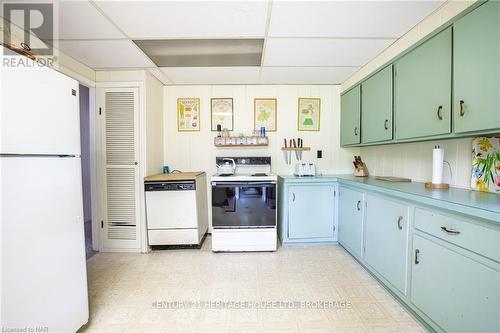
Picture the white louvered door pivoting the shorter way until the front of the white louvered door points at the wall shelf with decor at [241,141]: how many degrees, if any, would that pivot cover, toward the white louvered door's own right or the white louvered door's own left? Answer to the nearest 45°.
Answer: approximately 90° to the white louvered door's own left

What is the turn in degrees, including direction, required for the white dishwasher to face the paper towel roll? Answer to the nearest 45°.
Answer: approximately 45° to its left

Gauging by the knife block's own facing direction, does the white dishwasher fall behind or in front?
in front

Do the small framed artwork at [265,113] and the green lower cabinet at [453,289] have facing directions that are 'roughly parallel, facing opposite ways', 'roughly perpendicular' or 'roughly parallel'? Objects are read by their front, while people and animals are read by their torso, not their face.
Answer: roughly perpendicular

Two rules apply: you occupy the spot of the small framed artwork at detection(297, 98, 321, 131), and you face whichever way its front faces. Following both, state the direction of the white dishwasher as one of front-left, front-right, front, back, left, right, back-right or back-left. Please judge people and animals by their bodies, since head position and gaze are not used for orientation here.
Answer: front-right

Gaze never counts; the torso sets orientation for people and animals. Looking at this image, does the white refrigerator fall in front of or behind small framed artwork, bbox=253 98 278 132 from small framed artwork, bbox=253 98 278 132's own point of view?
in front

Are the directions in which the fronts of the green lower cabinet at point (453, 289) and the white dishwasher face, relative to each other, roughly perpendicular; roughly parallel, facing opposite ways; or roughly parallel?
roughly perpendicular

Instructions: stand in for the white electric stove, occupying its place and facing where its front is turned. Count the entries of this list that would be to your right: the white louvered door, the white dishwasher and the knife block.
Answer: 2
